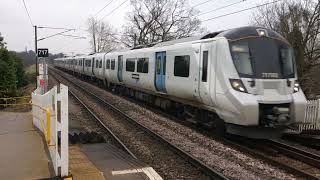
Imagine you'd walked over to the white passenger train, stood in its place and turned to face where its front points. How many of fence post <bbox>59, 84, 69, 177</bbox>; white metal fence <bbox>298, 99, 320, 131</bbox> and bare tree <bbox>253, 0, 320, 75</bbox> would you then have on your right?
1

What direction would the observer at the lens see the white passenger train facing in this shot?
facing the viewer and to the right of the viewer

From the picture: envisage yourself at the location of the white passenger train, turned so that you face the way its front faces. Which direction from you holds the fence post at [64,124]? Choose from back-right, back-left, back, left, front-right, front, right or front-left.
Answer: right
